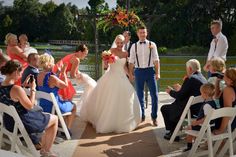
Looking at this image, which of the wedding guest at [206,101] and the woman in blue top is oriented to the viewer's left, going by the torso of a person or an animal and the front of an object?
the wedding guest

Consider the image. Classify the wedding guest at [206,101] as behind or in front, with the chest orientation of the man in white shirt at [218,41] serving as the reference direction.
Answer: in front

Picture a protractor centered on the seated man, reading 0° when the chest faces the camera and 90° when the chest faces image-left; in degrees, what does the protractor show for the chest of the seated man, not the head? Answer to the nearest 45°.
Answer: approximately 135°

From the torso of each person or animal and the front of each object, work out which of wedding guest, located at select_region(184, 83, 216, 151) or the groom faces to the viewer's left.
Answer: the wedding guest

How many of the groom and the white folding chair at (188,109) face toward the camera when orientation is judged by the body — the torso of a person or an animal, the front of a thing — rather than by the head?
1

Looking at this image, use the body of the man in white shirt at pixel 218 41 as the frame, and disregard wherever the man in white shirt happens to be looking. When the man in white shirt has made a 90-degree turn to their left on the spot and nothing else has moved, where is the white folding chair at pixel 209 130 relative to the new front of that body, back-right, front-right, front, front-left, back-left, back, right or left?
front-right

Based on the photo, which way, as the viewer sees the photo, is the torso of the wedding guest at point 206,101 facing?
to the viewer's left

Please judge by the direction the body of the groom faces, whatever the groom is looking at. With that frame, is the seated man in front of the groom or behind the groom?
in front

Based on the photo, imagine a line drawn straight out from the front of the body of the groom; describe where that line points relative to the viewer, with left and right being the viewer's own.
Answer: facing the viewer

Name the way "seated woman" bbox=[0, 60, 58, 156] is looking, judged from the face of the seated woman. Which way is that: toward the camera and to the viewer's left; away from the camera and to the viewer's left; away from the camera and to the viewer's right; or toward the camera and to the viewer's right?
away from the camera and to the viewer's right
